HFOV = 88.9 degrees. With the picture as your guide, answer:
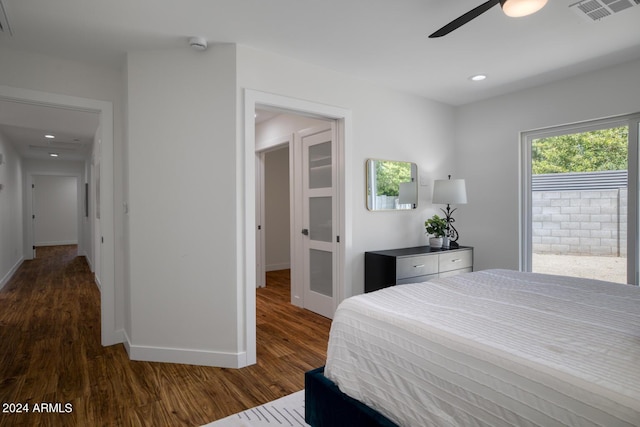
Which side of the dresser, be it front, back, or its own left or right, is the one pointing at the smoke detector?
right

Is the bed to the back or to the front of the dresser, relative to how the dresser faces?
to the front

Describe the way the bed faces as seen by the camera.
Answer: facing away from the viewer and to the left of the viewer

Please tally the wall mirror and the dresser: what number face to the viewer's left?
0

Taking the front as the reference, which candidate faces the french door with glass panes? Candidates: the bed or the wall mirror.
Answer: the bed

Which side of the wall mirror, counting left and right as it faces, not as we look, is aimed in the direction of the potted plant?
left

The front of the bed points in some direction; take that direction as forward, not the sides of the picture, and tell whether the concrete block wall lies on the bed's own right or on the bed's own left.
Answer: on the bed's own right

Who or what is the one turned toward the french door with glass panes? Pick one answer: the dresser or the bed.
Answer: the bed

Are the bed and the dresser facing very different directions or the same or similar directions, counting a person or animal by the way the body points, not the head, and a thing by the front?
very different directions

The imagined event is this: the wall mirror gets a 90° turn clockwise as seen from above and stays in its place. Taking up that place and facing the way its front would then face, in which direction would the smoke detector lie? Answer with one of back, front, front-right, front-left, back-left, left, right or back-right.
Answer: front

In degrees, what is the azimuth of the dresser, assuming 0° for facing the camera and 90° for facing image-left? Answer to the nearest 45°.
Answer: approximately 315°

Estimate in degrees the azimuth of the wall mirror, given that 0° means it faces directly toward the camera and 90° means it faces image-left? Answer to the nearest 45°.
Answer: approximately 315°

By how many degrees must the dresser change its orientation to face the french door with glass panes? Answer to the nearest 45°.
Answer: approximately 135° to its right

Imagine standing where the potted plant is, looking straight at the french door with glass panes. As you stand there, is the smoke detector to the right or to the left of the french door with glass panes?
left
